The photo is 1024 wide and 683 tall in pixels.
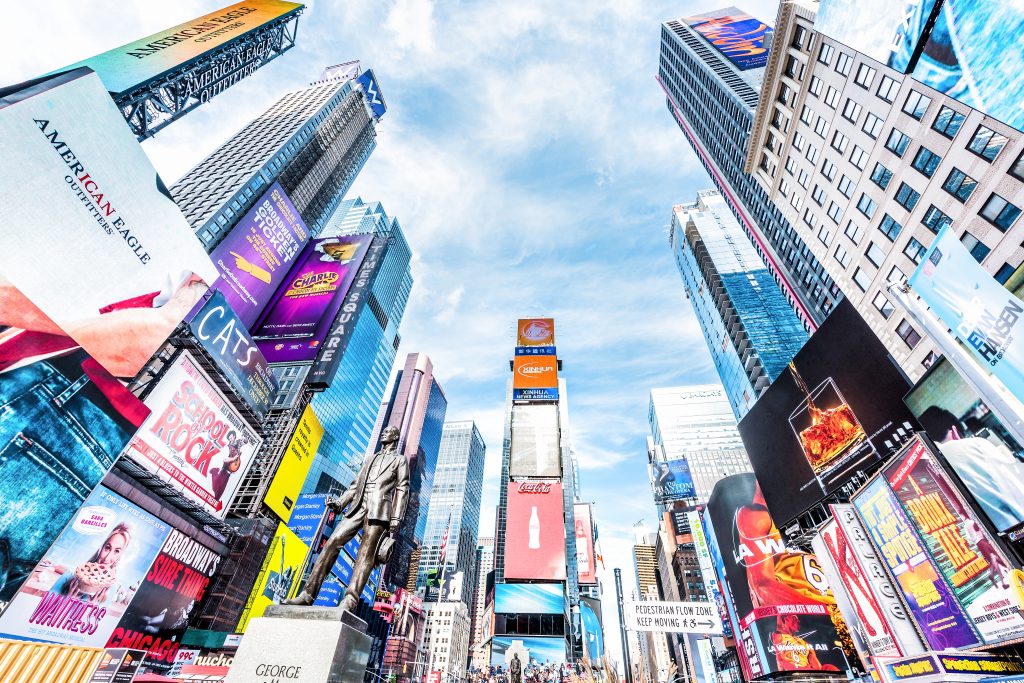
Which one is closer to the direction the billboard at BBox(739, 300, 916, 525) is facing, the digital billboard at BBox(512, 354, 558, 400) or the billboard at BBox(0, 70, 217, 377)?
the billboard

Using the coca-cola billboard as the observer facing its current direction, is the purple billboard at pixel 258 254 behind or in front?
in front

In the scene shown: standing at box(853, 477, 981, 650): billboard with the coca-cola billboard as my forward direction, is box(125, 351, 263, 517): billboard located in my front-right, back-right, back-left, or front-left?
front-left

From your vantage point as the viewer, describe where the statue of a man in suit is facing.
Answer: facing the viewer and to the left of the viewer

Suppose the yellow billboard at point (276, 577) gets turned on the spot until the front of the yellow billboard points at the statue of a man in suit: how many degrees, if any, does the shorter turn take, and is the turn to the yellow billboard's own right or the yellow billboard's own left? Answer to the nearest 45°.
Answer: approximately 45° to the yellow billboard's own right

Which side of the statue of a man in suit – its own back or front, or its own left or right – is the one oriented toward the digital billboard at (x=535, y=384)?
back

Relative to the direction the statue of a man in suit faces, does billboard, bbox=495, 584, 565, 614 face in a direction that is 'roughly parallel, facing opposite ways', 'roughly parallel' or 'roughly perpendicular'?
roughly parallel

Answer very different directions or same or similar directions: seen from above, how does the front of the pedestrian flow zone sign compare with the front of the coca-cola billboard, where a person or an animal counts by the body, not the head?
same or similar directions

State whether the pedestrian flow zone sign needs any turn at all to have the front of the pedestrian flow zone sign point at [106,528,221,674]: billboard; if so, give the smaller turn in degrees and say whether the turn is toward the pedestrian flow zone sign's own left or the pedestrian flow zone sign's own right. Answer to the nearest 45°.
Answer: approximately 90° to the pedestrian flow zone sign's own right

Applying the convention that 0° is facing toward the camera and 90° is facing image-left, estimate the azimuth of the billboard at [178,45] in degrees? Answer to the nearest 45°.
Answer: approximately 315°

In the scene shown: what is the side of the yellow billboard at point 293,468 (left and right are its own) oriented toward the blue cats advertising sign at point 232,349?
right

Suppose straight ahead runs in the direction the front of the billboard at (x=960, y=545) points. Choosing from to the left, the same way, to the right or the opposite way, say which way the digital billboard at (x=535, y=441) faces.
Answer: to the left

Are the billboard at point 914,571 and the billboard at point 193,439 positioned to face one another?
yes

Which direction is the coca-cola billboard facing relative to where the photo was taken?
toward the camera

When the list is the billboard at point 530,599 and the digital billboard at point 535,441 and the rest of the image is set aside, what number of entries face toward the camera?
2

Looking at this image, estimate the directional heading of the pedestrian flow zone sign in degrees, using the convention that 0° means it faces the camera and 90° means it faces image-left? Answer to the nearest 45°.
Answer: approximately 0°
